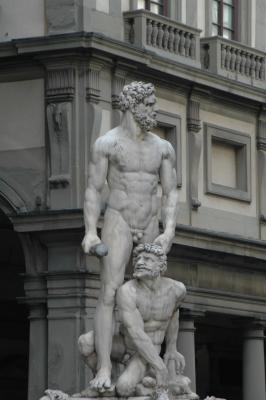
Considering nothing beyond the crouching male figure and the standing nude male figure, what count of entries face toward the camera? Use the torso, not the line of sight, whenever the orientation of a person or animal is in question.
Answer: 2

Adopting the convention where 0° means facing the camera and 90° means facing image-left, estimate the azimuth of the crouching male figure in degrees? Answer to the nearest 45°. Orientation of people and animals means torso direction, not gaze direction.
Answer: approximately 0°

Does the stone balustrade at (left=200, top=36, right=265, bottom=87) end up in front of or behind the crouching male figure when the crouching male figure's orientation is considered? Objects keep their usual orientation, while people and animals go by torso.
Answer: behind

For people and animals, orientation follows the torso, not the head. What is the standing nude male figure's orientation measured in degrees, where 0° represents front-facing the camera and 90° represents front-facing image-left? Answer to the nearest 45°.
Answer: approximately 0°
